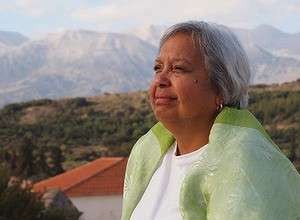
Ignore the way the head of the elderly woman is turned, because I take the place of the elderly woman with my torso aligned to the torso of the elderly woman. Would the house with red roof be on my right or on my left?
on my right

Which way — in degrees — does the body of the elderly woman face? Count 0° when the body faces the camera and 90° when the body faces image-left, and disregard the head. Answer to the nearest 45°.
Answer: approximately 45°
